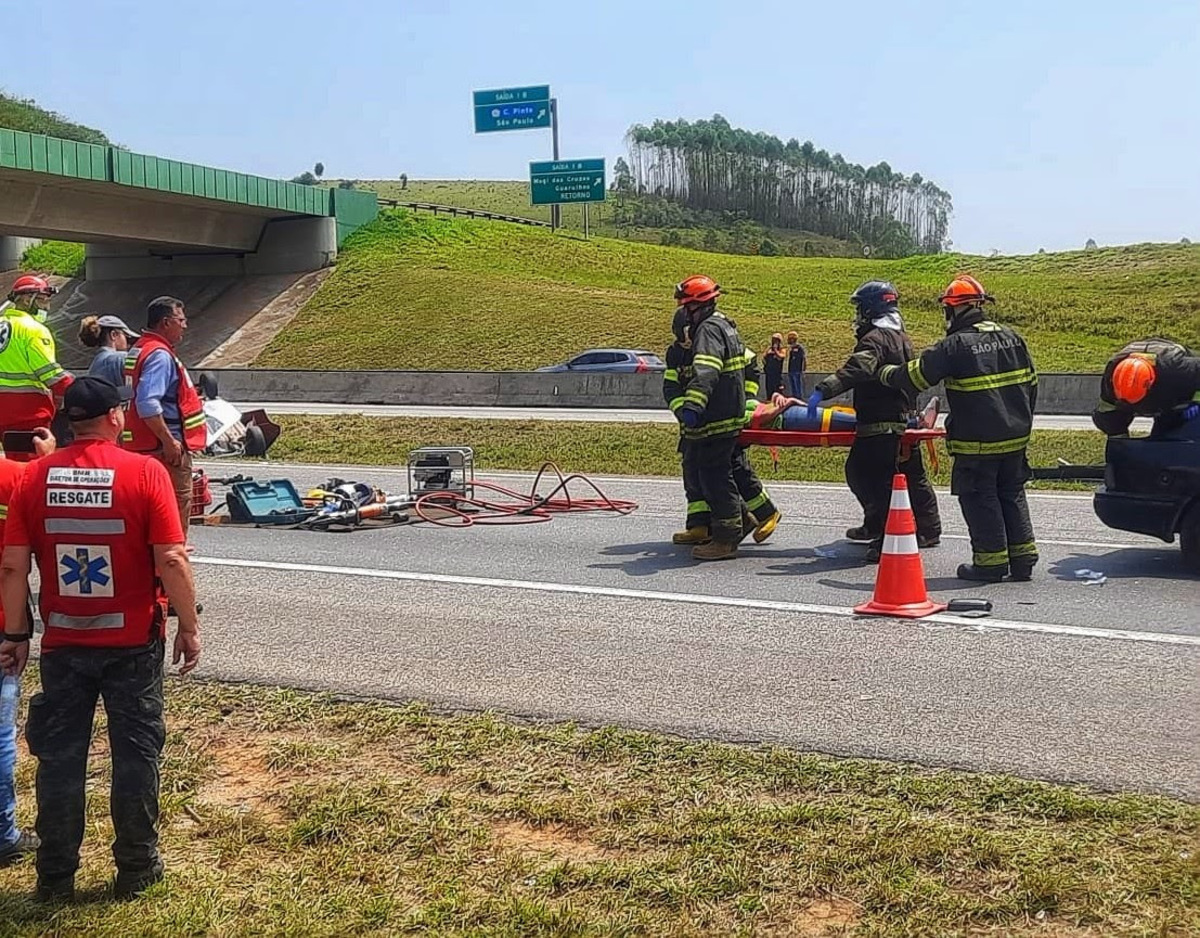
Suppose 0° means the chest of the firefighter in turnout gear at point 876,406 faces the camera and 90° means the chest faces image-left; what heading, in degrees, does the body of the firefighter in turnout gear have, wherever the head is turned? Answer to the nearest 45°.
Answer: approximately 90°

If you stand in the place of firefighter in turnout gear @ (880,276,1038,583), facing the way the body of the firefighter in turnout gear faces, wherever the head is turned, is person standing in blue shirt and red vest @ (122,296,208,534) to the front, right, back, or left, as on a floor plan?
left

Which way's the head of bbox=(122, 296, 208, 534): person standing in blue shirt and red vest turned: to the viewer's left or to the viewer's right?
to the viewer's right

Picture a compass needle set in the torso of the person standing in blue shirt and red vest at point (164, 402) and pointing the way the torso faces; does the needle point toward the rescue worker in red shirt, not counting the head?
no

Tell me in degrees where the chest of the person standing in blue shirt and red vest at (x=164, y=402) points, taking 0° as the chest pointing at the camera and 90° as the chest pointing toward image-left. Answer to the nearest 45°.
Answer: approximately 270°

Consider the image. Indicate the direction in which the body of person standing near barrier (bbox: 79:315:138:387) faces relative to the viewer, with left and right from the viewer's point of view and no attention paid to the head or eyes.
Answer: facing to the right of the viewer

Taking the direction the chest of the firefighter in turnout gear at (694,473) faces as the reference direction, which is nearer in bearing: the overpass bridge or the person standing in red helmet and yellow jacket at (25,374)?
the person standing in red helmet and yellow jacket
